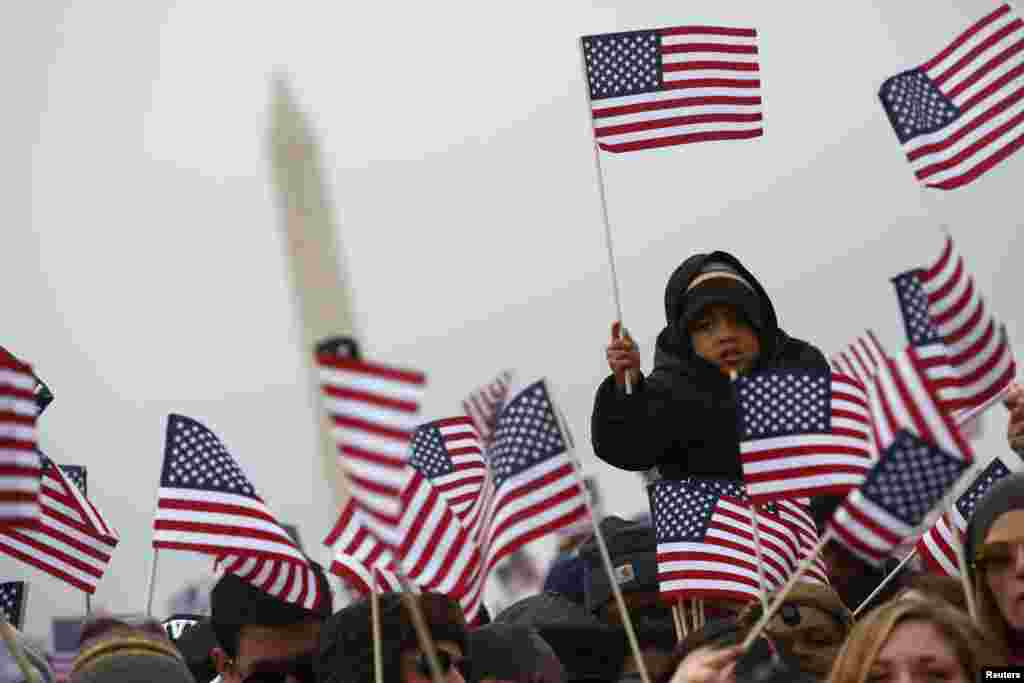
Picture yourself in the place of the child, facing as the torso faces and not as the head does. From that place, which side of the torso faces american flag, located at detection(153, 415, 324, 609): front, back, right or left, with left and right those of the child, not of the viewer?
right

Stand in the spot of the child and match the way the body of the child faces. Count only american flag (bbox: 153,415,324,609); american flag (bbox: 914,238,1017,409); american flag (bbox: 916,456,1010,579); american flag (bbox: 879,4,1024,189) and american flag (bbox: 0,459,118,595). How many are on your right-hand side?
2

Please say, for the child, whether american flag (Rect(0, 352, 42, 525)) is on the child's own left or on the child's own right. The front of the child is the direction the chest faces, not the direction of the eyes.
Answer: on the child's own right

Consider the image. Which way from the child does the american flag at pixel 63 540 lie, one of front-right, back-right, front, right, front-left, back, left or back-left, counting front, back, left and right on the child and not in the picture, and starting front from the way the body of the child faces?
right

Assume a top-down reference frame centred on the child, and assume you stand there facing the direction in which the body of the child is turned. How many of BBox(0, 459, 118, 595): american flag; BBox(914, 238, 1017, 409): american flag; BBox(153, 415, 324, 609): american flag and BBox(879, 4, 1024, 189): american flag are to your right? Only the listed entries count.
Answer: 2

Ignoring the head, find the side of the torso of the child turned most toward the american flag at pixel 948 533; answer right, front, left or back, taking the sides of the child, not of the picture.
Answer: left

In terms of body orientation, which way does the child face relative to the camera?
toward the camera

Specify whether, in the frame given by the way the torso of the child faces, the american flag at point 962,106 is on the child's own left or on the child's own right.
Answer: on the child's own left
